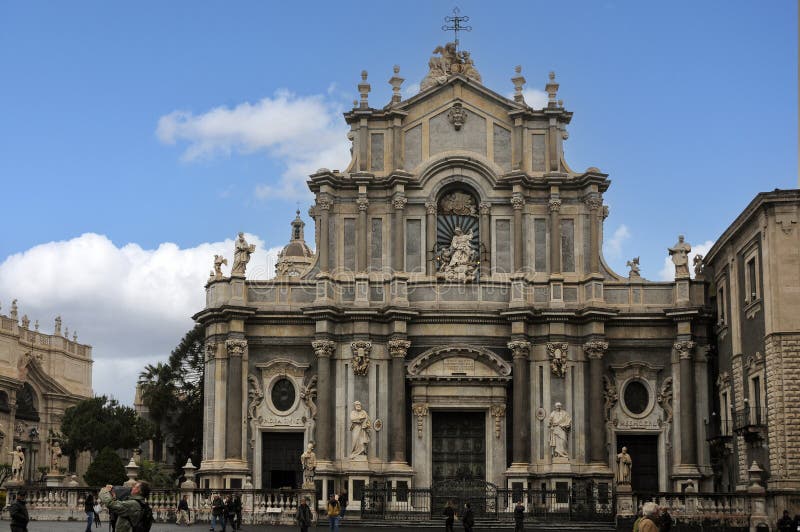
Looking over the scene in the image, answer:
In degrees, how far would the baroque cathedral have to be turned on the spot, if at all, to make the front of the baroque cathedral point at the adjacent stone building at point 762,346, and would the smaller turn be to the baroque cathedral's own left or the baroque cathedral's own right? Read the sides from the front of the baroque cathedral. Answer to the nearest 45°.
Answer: approximately 45° to the baroque cathedral's own left

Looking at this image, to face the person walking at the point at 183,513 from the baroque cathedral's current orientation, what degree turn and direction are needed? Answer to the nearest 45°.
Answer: approximately 45° to its right

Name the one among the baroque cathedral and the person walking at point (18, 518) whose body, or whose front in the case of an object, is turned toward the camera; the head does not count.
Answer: the baroque cathedral

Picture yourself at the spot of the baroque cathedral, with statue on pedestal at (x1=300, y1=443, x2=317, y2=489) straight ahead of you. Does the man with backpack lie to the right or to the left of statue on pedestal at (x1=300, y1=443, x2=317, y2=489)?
left

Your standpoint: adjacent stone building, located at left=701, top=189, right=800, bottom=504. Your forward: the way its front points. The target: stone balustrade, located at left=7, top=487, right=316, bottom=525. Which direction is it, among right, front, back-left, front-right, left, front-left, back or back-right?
front-right

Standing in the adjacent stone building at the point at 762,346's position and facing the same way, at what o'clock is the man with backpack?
The man with backpack is roughly at 11 o'clock from the adjacent stone building.

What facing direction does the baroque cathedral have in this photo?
toward the camera

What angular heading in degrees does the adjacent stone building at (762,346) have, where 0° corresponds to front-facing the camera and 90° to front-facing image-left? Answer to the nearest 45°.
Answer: approximately 45°
